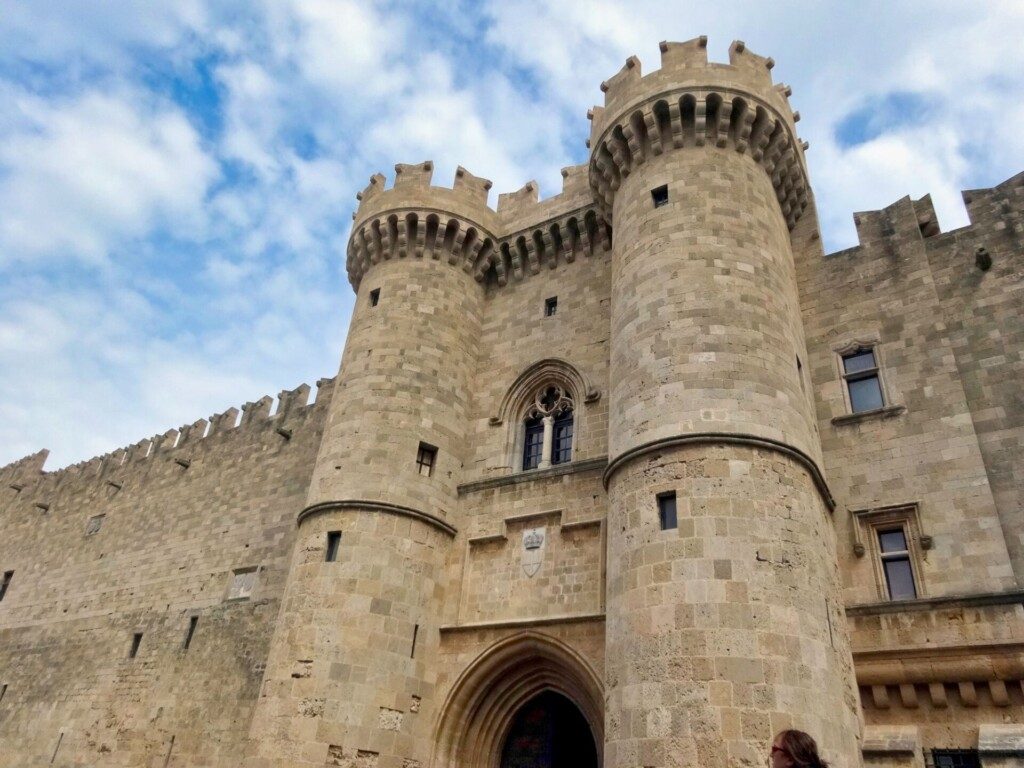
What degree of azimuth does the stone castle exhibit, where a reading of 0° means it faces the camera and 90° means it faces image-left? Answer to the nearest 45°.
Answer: approximately 45°
